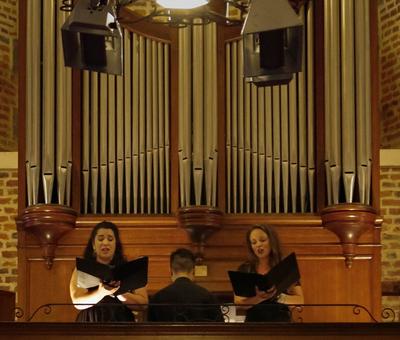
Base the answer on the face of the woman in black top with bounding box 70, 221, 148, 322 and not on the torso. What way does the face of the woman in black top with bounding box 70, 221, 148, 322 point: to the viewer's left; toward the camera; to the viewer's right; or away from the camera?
toward the camera

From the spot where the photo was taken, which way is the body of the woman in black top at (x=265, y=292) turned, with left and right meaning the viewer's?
facing the viewer

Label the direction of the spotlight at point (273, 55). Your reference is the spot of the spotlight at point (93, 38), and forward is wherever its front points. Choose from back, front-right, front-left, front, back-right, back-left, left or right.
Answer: left

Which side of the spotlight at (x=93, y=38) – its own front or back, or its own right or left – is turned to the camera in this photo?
front

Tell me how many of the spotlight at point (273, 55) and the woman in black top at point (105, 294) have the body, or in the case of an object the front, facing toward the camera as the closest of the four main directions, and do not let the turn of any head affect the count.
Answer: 2

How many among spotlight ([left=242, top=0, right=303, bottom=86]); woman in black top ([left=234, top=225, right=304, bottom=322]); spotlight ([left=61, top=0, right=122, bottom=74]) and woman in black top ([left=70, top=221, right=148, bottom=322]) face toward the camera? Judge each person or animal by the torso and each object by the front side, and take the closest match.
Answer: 4

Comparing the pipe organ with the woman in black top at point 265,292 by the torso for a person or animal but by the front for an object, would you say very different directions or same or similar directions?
same or similar directions

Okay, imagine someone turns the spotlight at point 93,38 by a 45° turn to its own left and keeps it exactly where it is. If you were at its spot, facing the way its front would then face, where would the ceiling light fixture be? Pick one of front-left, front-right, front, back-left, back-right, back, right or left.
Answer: front

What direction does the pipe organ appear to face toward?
toward the camera

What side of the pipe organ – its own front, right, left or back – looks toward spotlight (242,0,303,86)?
front

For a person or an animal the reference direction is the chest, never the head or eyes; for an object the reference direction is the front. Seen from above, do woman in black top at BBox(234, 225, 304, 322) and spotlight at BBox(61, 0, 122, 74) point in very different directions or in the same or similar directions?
same or similar directions

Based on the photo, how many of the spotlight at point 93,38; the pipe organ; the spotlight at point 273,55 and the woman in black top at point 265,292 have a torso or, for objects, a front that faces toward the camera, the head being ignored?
4

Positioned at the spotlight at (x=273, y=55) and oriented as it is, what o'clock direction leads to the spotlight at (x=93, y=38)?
the spotlight at (x=93, y=38) is roughly at 3 o'clock from the spotlight at (x=273, y=55).
